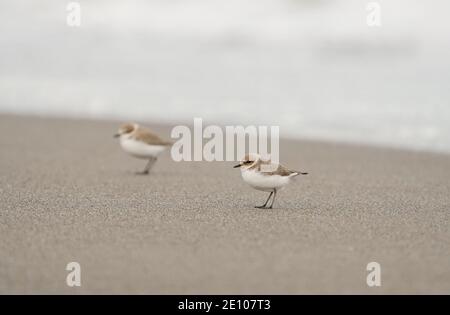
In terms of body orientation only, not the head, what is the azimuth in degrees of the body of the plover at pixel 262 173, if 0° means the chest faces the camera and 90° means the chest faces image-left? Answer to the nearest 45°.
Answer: approximately 90°

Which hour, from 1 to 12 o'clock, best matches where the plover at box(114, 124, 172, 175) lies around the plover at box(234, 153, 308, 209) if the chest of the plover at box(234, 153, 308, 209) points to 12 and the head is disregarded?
the plover at box(114, 124, 172, 175) is roughly at 2 o'clock from the plover at box(234, 153, 308, 209).

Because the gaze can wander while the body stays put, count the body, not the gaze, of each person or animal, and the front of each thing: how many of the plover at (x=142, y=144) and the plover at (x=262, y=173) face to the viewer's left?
2

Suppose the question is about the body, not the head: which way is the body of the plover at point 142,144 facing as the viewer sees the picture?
to the viewer's left
